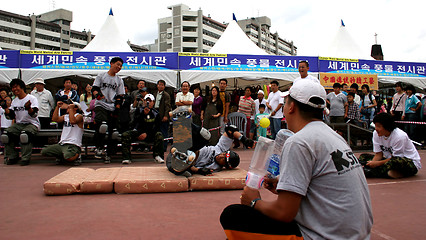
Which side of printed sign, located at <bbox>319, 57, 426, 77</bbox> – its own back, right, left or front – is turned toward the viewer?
front

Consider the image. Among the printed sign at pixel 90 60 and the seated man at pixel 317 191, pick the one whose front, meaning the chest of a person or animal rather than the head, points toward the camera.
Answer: the printed sign

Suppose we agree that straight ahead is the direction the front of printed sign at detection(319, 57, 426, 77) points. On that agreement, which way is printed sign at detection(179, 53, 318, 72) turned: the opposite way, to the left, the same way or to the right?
the same way

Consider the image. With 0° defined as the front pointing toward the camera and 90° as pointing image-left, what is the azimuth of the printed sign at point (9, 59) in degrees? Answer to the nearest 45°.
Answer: approximately 0°

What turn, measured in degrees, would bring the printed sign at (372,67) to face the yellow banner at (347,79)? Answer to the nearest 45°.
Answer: approximately 45° to its right

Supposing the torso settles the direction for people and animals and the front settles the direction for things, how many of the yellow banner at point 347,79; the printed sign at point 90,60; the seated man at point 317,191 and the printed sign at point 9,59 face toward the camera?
3

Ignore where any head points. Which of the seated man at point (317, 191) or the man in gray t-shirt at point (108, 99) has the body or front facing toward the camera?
the man in gray t-shirt

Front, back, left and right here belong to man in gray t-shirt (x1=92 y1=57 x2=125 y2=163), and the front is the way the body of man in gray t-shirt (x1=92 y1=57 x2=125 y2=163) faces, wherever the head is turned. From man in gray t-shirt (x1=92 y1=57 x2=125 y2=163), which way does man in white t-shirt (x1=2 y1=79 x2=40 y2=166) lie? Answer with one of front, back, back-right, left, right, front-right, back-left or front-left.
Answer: right

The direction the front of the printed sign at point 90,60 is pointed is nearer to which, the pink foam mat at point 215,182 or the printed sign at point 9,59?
the pink foam mat

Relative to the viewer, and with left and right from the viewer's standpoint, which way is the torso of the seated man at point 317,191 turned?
facing away from the viewer and to the left of the viewer

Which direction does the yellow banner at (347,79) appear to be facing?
toward the camera

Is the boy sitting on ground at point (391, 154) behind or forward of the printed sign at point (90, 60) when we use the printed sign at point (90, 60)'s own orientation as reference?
forward

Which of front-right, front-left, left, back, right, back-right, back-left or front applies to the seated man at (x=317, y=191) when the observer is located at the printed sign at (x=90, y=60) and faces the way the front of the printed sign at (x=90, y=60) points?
front

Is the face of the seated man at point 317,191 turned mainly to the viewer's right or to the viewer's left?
to the viewer's left
